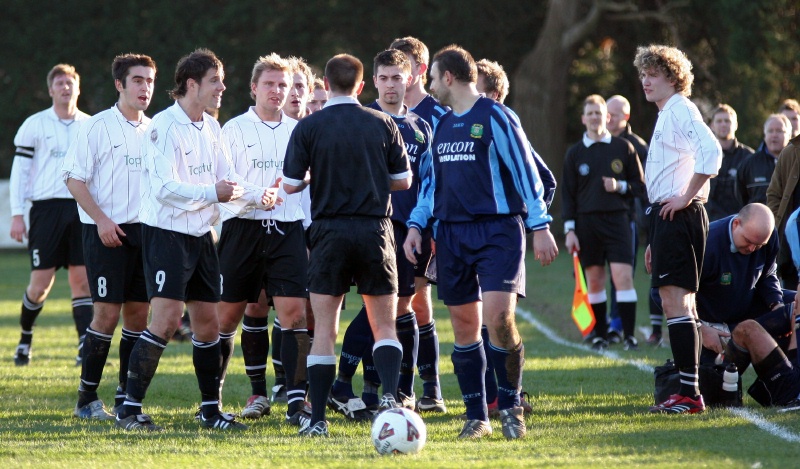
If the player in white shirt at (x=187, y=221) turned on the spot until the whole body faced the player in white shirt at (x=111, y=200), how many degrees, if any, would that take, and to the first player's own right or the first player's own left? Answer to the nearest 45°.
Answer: approximately 180°

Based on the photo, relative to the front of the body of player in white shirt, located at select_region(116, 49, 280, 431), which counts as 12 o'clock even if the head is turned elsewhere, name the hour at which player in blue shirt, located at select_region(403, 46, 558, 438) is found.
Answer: The player in blue shirt is roughly at 11 o'clock from the player in white shirt.

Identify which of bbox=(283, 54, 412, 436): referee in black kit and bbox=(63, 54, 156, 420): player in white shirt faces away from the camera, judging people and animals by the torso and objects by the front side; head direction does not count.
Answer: the referee in black kit

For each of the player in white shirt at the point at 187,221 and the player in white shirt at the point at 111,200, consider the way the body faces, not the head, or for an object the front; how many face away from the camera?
0

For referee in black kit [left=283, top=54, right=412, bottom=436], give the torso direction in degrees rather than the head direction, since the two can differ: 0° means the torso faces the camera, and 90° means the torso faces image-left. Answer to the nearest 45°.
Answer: approximately 180°

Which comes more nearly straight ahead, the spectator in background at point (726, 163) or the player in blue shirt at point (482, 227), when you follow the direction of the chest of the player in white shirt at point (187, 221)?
the player in blue shirt

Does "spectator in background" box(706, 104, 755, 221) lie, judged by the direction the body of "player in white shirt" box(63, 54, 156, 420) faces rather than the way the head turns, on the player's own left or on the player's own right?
on the player's own left

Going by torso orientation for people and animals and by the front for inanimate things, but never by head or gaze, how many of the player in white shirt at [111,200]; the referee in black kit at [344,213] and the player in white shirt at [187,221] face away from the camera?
1

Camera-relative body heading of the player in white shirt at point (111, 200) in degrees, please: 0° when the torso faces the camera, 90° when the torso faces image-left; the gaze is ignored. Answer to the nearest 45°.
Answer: approximately 315°

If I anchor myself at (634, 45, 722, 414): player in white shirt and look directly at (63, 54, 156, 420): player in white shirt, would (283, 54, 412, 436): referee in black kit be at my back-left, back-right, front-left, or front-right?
front-left

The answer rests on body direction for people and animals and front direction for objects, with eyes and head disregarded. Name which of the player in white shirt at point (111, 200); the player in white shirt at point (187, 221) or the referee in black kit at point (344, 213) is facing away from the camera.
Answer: the referee in black kit

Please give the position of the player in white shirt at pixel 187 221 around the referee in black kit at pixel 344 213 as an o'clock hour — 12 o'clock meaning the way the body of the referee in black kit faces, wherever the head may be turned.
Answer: The player in white shirt is roughly at 10 o'clock from the referee in black kit.

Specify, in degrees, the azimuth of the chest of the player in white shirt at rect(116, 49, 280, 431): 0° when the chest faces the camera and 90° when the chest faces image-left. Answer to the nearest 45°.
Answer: approximately 315°

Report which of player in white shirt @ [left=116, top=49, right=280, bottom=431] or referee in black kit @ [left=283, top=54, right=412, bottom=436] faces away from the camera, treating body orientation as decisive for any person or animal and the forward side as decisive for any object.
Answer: the referee in black kit
